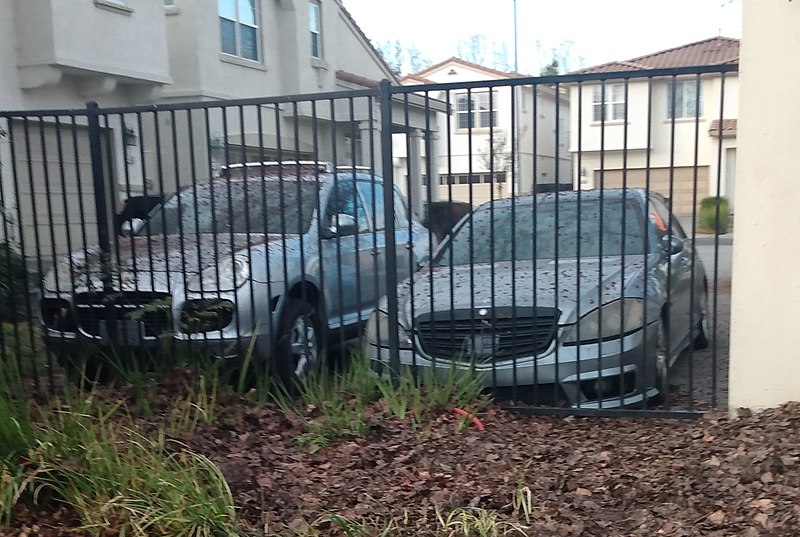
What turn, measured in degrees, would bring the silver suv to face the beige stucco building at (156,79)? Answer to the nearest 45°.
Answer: approximately 135° to its right

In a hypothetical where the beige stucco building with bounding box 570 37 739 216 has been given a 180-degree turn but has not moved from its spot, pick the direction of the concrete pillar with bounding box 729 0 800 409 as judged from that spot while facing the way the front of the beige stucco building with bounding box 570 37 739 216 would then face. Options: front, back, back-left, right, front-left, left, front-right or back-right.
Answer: back

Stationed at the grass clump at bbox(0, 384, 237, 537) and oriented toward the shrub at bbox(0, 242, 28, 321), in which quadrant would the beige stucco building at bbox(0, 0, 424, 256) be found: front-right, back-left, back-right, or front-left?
front-right

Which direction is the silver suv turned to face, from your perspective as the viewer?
facing the viewer and to the left of the viewer

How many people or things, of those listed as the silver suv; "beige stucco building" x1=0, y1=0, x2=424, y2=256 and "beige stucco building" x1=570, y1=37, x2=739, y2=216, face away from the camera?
0

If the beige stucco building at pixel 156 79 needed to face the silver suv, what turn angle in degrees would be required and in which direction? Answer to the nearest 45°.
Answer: approximately 45° to its right

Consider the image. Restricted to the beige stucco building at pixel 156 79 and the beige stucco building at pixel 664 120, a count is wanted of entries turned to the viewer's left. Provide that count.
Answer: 0

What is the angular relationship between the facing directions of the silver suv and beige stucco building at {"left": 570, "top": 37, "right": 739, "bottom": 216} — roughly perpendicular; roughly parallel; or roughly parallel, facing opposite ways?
roughly parallel

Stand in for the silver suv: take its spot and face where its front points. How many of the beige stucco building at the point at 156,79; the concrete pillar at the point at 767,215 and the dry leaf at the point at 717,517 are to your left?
2

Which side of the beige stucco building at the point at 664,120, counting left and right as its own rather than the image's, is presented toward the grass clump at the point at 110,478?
front

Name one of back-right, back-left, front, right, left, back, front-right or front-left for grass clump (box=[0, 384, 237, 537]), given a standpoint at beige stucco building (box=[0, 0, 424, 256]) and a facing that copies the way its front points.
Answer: front-right

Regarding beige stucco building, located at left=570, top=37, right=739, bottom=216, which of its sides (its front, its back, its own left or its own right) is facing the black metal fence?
front

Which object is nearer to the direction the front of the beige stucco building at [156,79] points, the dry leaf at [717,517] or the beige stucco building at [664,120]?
the dry leaf

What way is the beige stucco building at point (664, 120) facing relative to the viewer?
toward the camera
